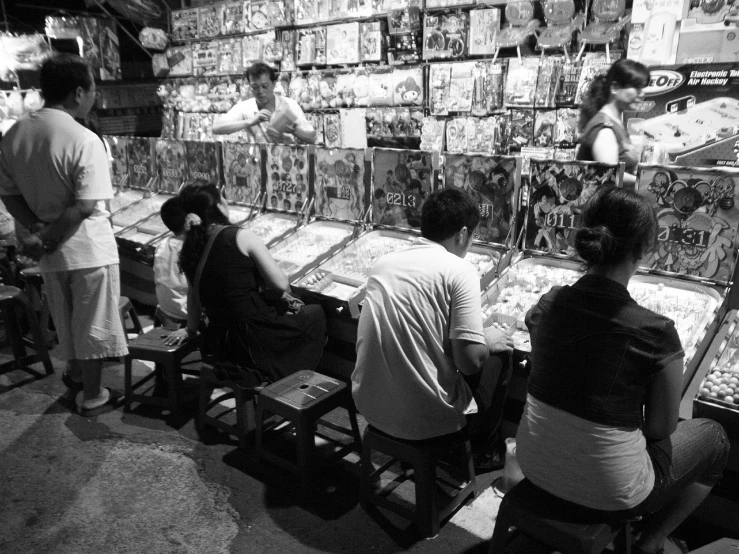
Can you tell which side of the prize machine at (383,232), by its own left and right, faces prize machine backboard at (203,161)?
right

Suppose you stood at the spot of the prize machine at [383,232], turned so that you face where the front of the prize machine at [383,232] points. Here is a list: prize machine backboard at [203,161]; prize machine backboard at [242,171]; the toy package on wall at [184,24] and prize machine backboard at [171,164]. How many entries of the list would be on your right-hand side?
4

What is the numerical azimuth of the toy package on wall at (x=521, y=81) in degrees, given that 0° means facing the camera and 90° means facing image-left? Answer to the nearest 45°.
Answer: approximately 0°

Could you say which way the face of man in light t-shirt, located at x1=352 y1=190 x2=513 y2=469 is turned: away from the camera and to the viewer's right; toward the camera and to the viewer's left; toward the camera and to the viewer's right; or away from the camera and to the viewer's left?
away from the camera and to the viewer's right

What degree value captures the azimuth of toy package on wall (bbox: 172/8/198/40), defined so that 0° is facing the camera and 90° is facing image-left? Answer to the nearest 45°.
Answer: approximately 0°
